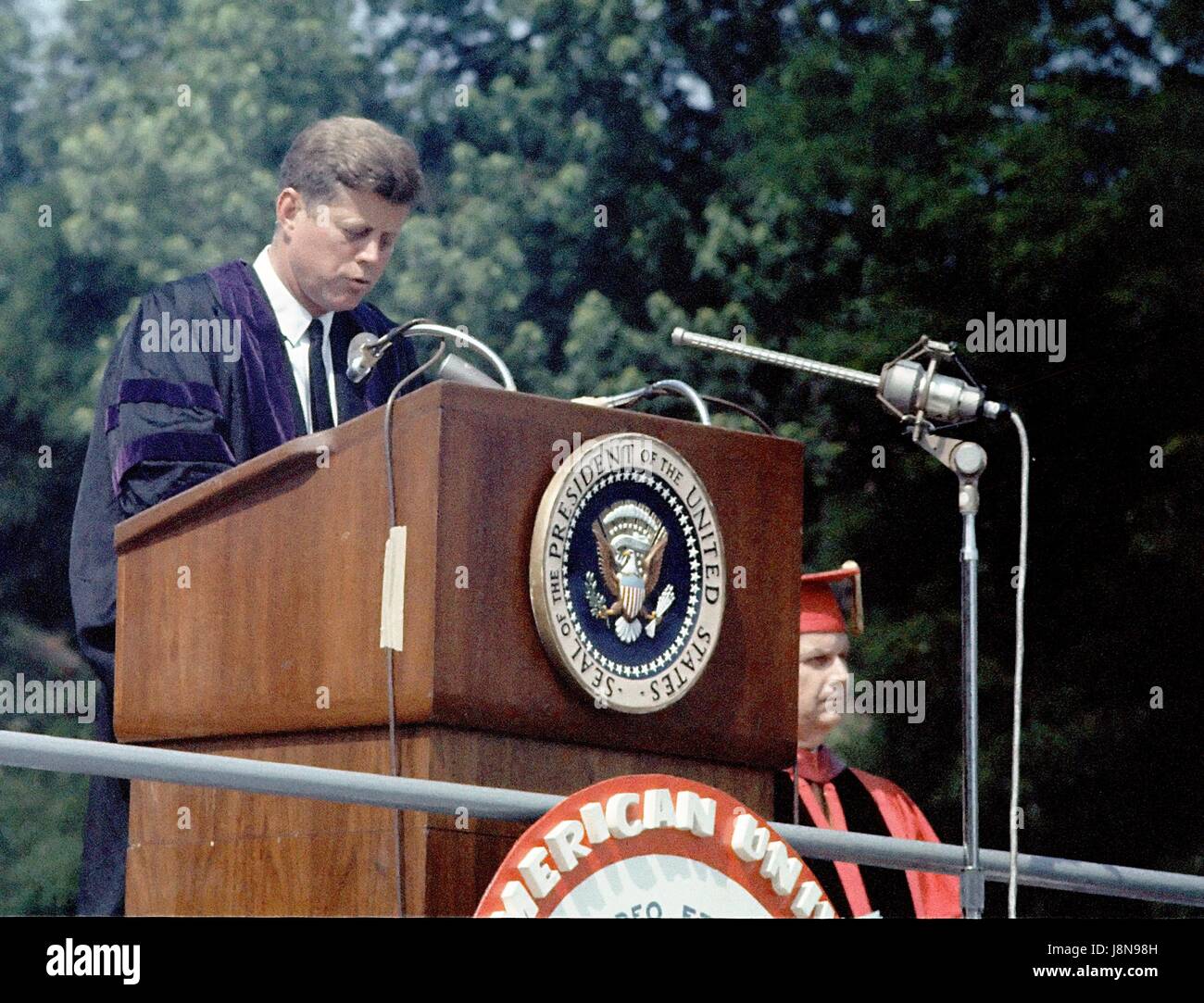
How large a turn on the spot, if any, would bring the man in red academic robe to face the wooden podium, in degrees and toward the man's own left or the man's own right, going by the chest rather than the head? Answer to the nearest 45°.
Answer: approximately 45° to the man's own right

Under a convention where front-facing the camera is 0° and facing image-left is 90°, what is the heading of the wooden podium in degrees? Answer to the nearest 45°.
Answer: approximately 315°

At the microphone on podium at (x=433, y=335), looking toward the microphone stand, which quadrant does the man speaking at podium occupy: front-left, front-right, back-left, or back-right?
back-left

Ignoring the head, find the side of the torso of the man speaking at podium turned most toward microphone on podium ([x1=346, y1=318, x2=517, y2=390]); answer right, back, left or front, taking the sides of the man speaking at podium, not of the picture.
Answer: front

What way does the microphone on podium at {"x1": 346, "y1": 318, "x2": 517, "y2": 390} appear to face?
to the viewer's left

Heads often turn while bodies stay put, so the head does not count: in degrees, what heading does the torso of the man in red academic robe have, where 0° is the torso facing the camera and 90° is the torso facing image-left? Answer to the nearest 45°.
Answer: approximately 315°

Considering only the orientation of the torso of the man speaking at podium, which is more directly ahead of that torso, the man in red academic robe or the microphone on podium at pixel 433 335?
the microphone on podium

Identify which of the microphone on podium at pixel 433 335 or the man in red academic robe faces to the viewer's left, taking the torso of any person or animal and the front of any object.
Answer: the microphone on podium
